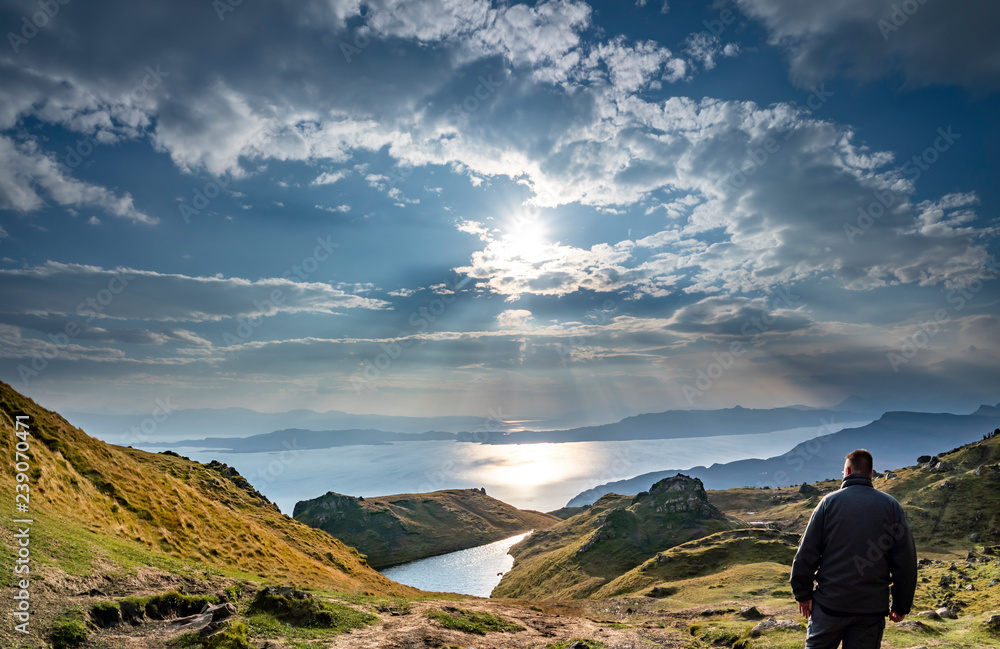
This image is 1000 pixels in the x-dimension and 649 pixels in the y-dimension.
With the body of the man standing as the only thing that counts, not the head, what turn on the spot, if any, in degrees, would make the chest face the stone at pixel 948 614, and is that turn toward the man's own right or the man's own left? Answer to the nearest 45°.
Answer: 0° — they already face it

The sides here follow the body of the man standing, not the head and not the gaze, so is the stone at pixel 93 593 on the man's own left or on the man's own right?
on the man's own left

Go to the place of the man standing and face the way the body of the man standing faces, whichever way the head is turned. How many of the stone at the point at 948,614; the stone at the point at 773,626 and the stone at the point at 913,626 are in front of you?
3

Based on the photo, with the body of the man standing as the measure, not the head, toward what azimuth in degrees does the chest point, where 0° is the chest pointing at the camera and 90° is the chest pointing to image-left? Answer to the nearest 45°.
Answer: approximately 180°

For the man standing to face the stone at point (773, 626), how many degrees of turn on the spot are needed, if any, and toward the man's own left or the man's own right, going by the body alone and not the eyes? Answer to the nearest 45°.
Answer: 0° — they already face it

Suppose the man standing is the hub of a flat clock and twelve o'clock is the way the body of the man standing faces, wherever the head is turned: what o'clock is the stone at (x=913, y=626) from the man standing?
The stone is roughly at 12 o'clock from the man standing.
